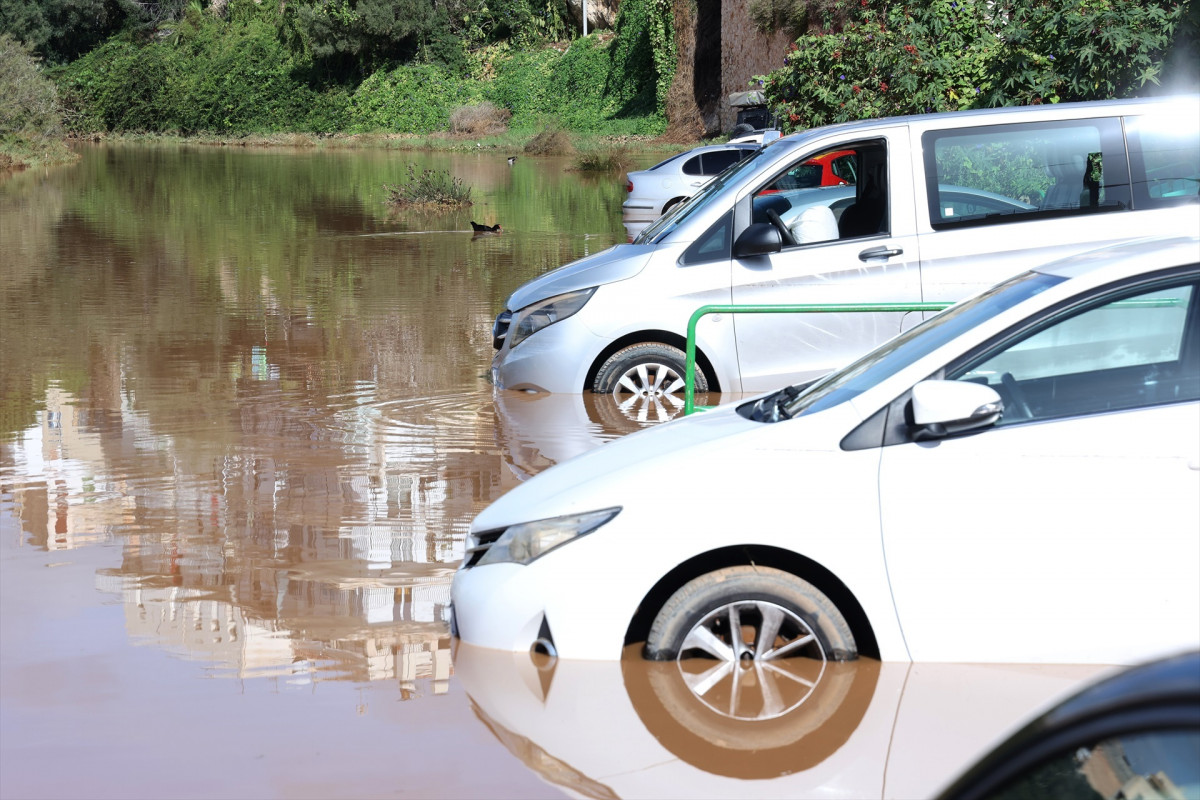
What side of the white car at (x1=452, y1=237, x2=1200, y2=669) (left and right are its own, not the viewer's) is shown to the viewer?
left

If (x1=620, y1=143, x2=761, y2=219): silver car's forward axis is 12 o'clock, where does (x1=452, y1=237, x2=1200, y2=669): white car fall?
(x1=452, y1=237, x2=1200, y2=669): white car is roughly at 3 o'clock from (x1=620, y1=143, x2=761, y2=219): silver car.

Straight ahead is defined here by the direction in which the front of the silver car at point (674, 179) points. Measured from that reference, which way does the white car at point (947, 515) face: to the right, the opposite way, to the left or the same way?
the opposite way

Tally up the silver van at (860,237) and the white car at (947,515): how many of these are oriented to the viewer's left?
2

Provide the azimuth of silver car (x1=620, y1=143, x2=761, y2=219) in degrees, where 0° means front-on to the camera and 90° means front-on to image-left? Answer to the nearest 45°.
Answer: approximately 270°

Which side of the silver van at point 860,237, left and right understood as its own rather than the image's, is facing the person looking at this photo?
left
